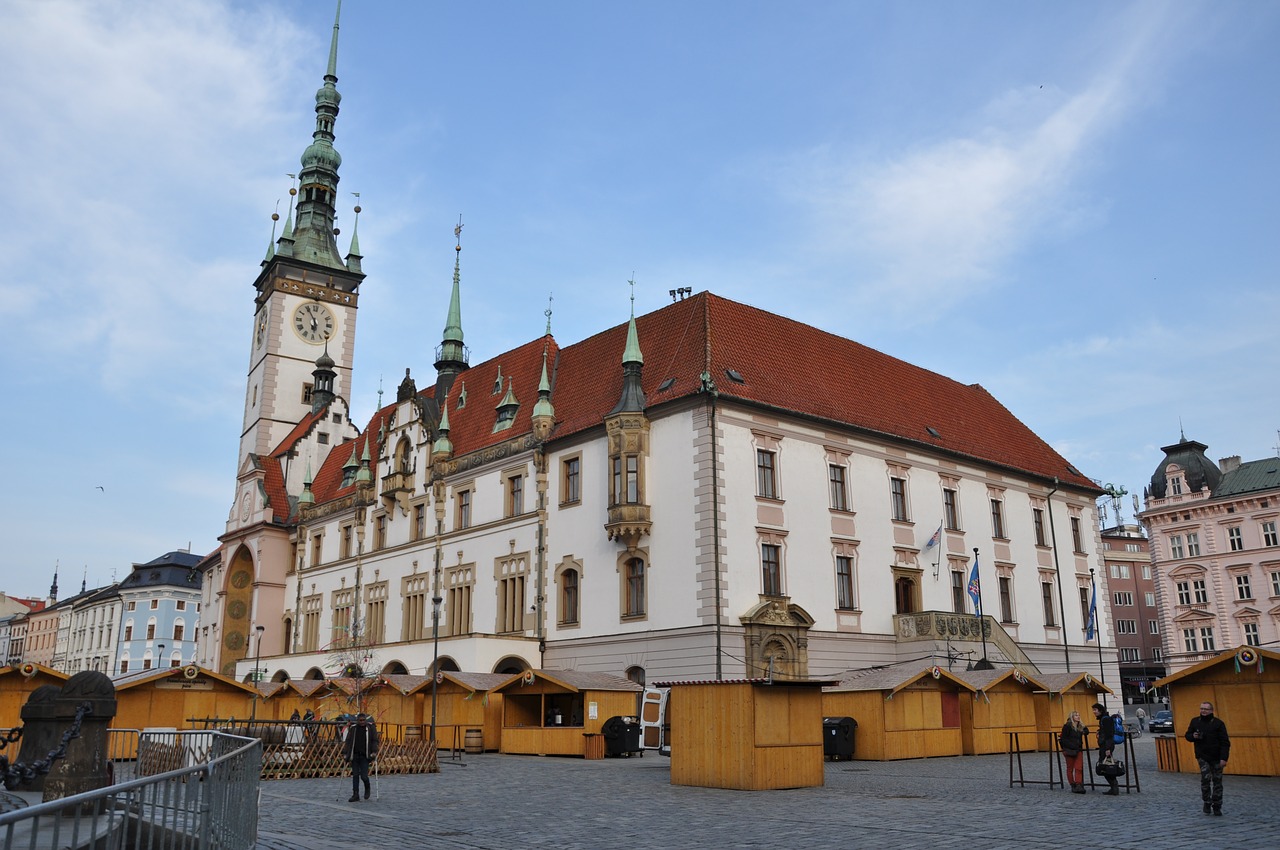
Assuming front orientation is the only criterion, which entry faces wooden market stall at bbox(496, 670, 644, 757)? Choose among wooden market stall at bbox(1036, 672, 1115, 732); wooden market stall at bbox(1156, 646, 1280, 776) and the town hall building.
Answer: the town hall building

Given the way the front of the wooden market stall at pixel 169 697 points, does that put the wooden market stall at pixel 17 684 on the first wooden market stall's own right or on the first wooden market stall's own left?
on the first wooden market stall's own right

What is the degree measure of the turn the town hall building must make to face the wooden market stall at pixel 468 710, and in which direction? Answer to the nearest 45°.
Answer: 0° — it already faces it

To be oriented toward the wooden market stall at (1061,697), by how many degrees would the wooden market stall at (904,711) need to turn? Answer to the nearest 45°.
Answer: approximately 90° to its left

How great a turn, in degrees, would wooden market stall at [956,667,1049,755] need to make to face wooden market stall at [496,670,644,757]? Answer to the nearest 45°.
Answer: approximately 135° to its right

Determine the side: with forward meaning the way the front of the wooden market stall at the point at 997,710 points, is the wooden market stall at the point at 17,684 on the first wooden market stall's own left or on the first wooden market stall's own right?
on the first wooden market stall's own right

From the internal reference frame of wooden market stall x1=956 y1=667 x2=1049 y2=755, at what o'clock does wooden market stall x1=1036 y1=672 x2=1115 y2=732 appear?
wooden market stall x1=1036 y1=672 x2=1115 y2=732 is roughly at 9 o'clock from wooden market stall x1=956 y1=667 x2=1049 y2=755.

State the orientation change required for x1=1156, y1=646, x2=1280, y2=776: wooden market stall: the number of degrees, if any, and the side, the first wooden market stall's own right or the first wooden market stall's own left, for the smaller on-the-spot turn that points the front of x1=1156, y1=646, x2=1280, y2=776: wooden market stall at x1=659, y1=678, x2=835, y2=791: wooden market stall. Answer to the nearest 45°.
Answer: approximately 45° to the first wooden market stall's own right

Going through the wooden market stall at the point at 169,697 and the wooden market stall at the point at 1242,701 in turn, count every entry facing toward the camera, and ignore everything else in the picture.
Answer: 2
